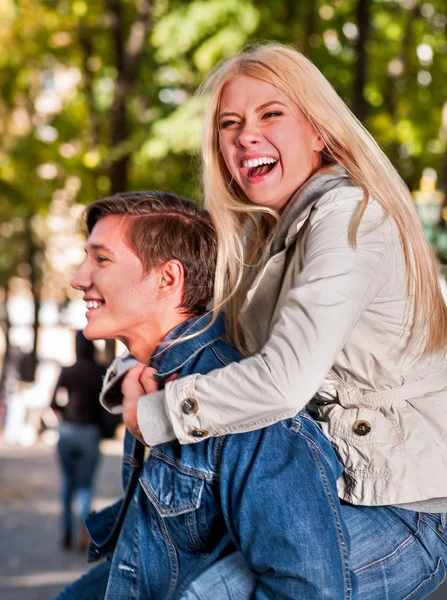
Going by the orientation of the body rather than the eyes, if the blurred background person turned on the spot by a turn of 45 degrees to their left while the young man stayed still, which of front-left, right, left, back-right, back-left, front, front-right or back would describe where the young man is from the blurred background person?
back-left

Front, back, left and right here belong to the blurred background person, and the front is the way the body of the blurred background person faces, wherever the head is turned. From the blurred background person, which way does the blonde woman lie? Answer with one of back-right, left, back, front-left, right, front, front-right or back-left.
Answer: back

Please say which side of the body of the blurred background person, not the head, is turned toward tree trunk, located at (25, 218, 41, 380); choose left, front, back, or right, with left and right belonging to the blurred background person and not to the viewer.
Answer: front

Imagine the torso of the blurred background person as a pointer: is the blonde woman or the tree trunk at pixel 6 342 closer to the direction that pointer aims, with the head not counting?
the tree trunk

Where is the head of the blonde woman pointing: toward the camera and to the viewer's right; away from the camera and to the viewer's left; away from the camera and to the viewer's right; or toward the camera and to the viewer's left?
toward the camera and to the viewer's left

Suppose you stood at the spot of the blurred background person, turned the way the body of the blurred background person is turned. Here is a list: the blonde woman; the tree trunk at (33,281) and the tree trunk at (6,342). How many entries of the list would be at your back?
1

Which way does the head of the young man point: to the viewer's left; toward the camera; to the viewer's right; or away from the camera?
to the viewer's left

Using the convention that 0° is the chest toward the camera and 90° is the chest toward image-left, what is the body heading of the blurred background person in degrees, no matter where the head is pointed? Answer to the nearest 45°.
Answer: approximately 180°
